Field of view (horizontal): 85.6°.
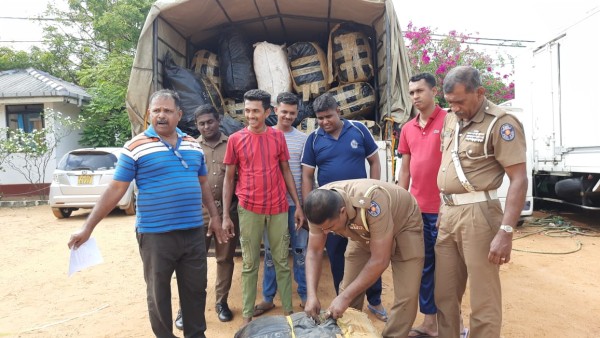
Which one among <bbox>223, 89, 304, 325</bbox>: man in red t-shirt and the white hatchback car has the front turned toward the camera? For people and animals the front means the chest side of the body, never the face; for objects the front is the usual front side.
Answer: the man in red t-shirt

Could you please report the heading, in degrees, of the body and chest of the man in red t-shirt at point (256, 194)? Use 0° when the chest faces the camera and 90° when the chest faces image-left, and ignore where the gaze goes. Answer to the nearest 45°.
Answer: approximately 0°

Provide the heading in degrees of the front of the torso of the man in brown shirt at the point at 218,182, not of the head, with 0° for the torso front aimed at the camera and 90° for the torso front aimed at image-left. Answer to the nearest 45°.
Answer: approximately 0°

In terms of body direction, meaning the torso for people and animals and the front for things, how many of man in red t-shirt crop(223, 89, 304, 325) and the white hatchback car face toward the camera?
1

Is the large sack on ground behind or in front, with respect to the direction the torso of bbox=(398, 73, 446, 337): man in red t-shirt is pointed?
in front

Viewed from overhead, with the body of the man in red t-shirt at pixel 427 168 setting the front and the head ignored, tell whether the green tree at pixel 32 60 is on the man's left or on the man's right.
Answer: on the man's right

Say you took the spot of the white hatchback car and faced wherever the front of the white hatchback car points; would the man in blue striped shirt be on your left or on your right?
on your right

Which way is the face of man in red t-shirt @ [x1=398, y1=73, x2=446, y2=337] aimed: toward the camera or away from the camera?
toward the camera

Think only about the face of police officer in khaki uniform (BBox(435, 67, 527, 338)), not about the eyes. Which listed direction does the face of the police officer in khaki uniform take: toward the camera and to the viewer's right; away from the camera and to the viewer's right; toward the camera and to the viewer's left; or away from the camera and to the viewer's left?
toward the camera and to the viewer's left

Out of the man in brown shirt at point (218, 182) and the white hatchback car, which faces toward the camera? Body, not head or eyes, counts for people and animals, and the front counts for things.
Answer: the man in brown shirt
